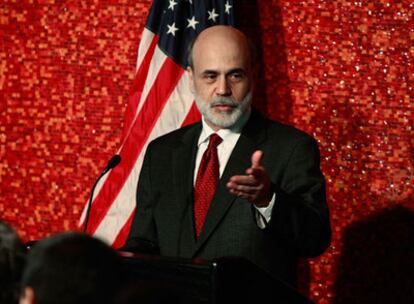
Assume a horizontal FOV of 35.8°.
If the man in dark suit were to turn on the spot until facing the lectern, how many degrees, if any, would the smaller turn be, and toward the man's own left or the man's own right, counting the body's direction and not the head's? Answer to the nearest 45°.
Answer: approximately 45° to the man's own left

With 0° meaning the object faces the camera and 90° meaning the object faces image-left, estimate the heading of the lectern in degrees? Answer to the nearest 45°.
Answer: approximately 45°

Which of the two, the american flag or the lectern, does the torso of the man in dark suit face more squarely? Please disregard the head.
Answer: the lectern

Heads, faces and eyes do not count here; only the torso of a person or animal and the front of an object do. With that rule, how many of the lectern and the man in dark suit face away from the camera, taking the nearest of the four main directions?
0

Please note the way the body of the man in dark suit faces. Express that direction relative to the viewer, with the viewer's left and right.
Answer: facing the viewer and to the left of the viewer

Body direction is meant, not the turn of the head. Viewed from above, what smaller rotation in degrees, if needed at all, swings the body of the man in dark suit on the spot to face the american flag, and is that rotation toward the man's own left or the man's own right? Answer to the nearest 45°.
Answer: approximately 135° to the man's own right

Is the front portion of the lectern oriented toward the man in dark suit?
no

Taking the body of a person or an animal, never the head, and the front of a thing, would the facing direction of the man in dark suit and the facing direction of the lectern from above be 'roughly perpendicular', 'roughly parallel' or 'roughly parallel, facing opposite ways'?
roughly parallel

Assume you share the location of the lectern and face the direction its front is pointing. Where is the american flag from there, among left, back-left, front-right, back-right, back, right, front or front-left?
back-right
